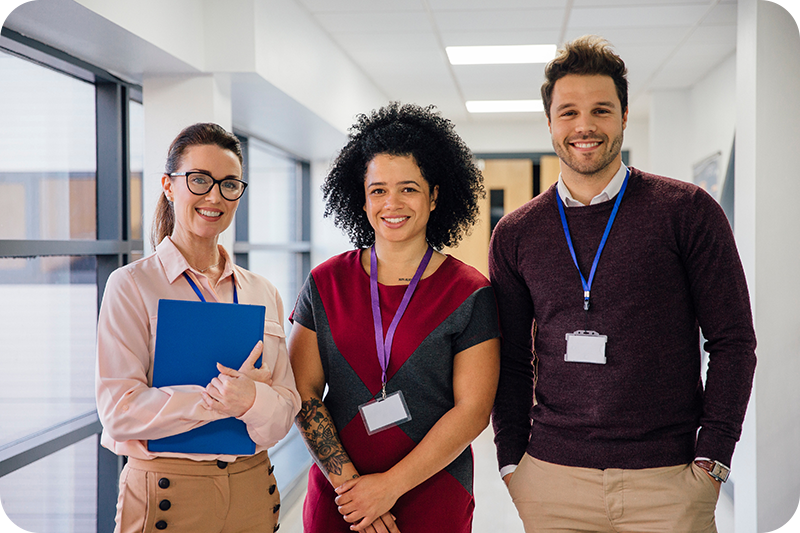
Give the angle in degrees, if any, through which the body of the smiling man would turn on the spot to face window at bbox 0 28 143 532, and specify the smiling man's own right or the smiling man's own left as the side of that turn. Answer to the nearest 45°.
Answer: approximately 90° to the smiling man's own right

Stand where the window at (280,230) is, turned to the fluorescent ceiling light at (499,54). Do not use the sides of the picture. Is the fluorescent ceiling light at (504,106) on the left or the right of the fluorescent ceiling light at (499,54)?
left

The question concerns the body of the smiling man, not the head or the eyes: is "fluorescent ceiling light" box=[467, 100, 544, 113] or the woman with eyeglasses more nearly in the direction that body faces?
the woman with eyeglasses

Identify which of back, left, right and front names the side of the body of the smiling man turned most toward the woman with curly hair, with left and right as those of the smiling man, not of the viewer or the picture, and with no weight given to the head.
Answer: right

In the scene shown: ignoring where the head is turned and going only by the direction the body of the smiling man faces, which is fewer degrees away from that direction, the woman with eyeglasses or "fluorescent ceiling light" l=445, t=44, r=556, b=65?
the woman with eyeglasses

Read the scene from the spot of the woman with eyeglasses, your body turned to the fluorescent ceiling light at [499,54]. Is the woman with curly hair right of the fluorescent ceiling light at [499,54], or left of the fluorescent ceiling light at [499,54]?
right

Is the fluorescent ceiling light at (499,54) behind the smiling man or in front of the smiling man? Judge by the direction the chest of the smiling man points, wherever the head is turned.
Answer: behind

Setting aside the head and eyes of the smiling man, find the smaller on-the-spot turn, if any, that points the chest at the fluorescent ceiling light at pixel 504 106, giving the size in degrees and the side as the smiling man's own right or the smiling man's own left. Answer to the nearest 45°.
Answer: approximately 180°

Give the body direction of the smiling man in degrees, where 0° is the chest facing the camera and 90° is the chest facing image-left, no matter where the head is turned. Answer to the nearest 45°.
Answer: approximately 0°

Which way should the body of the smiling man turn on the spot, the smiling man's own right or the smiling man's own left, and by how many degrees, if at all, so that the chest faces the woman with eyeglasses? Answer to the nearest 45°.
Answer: approximately 45° to the smiling man's own right
